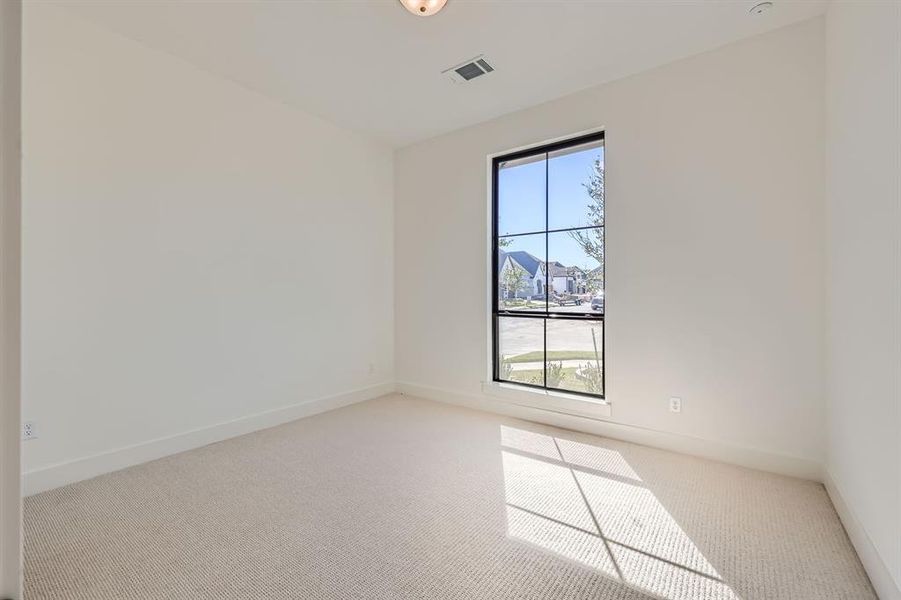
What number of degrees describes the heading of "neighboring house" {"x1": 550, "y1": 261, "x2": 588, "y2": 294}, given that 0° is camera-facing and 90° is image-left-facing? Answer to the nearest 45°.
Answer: approximately 0°

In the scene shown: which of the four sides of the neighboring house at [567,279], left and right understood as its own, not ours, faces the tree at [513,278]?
right

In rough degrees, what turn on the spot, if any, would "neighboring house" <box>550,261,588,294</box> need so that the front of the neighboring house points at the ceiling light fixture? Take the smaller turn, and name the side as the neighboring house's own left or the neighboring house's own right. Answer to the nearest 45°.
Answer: approximately 45° to the neighboring house's own right
